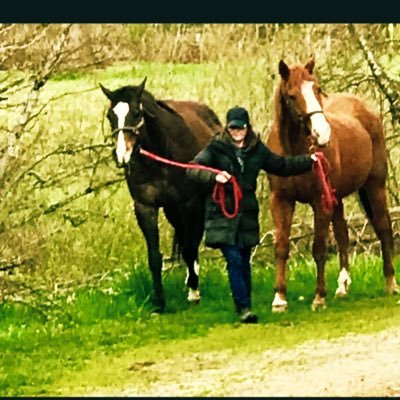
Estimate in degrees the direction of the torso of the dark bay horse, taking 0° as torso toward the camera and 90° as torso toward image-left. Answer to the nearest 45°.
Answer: approximately 45°

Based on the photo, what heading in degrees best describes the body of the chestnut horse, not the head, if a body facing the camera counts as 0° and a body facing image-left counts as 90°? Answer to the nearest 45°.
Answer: approximately 45°

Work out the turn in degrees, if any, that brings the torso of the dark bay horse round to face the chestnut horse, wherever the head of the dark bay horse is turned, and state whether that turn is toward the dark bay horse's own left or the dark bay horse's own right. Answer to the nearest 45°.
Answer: approximately 135° to the dark bay horse's own left

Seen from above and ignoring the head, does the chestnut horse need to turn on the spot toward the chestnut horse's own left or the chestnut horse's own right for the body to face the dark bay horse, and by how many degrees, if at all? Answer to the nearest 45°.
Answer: approximately 45° to the chestnut horse's own right
